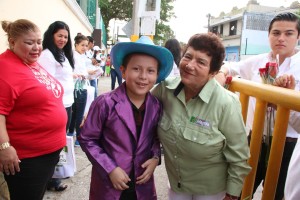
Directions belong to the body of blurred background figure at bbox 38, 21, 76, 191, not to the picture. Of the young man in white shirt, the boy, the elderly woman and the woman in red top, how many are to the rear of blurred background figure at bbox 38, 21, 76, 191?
0

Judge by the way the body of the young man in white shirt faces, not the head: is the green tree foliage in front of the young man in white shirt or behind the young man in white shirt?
behind

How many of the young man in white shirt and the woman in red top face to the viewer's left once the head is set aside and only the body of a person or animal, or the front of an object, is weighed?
0

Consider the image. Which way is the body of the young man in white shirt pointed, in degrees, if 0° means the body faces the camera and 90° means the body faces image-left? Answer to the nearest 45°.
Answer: approximately 0°

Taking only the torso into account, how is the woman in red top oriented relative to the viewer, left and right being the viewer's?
facing the viewer and to the right of the viewer

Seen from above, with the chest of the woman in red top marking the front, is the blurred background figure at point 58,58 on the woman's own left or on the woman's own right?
on the woman's own left

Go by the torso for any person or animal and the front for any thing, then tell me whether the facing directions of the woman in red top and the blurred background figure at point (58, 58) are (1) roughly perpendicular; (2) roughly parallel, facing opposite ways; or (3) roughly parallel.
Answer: roughly parallel

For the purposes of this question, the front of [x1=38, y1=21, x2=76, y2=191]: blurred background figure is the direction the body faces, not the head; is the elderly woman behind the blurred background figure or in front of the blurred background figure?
in front

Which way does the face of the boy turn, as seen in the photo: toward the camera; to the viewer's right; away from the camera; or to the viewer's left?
toward the camera

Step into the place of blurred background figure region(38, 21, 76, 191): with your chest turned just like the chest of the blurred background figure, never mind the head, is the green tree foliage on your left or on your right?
on your left

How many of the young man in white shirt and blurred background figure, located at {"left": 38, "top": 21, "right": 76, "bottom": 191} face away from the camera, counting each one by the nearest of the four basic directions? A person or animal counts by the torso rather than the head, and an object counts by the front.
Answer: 0

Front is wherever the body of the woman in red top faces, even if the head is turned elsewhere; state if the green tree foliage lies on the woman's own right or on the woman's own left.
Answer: on the woman's own left

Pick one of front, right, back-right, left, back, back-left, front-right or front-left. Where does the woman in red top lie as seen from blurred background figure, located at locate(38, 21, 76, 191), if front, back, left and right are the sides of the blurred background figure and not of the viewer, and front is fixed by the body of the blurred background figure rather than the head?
front-right

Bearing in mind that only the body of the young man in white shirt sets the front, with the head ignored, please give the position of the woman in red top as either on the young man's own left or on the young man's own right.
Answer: on the young man's own right
